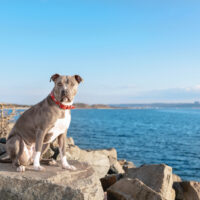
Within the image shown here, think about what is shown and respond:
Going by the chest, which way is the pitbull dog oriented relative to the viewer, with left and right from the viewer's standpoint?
facing the viewer and to the right of the viewer

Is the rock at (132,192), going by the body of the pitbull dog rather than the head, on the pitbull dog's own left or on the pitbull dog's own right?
on the pitbull dog's own left

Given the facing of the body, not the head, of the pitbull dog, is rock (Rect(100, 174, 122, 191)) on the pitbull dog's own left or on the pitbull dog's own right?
on the pitbull dog's own left

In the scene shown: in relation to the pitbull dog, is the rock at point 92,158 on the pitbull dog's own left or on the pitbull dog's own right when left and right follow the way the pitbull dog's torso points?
on the pitbull dog's own left

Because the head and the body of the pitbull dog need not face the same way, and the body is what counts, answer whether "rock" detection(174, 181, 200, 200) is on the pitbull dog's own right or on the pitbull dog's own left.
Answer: on the pitbull dog's own left
